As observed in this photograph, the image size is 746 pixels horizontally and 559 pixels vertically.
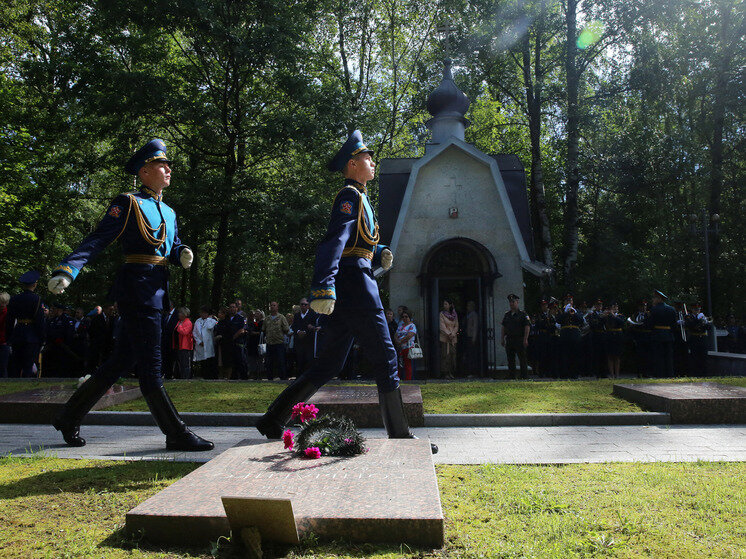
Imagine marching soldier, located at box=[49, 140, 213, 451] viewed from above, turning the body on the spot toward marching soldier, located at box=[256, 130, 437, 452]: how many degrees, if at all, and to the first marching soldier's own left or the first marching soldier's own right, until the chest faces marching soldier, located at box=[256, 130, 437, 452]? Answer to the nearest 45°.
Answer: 0° — they already face them

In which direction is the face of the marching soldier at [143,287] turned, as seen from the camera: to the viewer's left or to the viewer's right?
to the viewer's right

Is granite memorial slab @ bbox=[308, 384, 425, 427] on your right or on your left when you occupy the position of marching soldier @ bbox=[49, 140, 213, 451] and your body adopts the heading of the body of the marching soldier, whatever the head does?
on your left

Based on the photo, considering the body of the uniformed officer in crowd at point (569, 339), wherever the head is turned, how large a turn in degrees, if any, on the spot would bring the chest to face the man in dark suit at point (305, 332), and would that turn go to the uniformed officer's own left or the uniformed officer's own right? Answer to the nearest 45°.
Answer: approximately 45° to the uniformed officer's own right

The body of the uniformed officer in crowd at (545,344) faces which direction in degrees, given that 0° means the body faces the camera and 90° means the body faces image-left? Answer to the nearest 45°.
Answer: approximately 0°

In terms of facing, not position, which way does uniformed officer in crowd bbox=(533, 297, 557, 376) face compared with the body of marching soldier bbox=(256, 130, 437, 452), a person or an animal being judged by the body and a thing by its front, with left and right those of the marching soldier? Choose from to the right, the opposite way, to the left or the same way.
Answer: to the right

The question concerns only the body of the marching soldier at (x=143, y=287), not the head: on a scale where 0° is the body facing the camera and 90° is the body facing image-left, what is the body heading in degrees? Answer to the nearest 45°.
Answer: approximately 315°

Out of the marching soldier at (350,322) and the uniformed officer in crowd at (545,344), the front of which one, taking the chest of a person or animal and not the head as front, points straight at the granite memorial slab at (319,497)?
the uniformed officer in crowd

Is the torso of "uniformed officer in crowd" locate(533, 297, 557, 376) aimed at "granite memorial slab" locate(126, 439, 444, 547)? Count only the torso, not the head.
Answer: yes

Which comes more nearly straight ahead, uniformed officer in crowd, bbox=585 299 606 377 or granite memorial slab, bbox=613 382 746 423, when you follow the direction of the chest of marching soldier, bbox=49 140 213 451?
the granite memorial slab

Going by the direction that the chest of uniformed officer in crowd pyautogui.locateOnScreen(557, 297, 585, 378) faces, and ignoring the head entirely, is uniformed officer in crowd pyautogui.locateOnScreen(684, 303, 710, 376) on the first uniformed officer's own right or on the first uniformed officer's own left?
on the first uniformed officer's own left

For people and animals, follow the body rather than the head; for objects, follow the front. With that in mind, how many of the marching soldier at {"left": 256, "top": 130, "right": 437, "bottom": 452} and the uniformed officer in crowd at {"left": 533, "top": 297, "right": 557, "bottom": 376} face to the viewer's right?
1

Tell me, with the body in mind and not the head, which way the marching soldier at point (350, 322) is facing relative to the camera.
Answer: to the viewer's right

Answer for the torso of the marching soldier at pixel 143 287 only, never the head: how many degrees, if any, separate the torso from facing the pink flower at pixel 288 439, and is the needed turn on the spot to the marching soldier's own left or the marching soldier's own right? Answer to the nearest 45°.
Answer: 0° — they already face it

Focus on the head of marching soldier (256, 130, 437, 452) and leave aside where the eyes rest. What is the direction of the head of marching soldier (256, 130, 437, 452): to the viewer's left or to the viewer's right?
to the viewer's right
